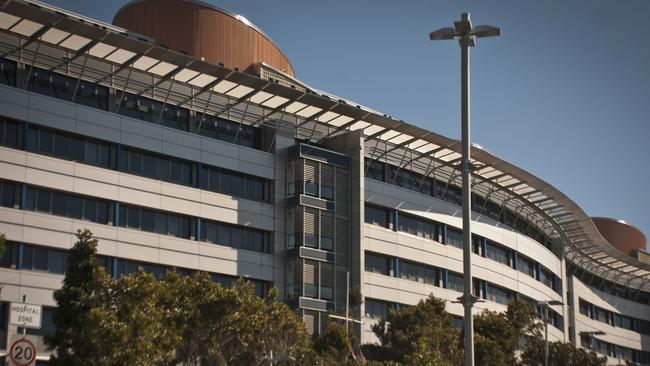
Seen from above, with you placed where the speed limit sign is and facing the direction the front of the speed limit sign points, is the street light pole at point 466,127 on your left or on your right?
on your left

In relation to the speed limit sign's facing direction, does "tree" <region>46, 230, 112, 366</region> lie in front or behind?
behind

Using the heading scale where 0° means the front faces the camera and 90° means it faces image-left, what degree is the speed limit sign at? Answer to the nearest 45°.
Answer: approximately 0°
